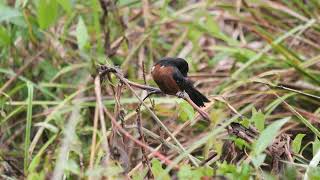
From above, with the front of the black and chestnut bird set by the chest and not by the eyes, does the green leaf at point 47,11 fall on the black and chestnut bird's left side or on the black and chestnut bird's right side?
on the black and chestnut bird's right side

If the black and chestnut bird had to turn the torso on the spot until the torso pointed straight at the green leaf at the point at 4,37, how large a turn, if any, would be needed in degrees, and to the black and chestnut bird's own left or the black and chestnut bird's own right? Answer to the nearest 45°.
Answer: approximately 45° to the black and chestnut bird's own right

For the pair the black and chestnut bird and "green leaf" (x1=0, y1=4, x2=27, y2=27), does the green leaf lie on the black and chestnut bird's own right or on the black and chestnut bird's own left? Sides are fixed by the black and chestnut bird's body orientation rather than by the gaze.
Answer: on the black and chestnut bird's own right

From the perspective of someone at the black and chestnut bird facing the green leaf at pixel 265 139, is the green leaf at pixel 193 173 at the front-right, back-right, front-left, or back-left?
front-right

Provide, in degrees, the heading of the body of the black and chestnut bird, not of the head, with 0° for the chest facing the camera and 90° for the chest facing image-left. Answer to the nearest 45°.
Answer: approximately 90°

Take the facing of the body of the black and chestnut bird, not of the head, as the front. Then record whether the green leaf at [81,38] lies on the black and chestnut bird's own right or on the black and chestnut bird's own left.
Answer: on the black and chestnut bird's own right
